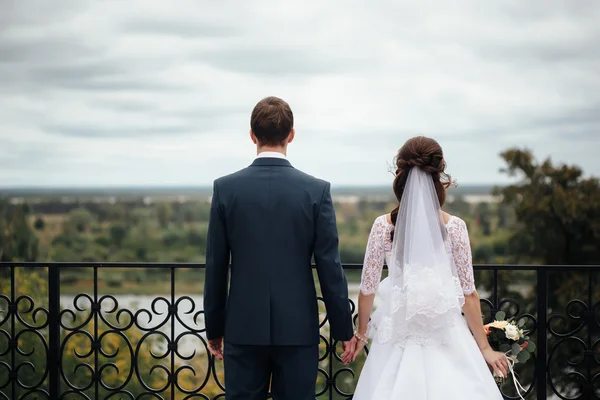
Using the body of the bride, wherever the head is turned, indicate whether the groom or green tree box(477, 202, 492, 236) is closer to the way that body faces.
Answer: the green tree

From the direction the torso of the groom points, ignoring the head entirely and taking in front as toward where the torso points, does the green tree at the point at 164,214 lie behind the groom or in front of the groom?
in front

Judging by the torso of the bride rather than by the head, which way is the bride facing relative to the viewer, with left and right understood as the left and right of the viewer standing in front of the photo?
facing away from the viewer

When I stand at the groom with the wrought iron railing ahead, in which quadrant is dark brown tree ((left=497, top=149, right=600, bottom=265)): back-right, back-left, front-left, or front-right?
front-right

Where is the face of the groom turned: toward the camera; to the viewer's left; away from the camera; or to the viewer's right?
away from the camera

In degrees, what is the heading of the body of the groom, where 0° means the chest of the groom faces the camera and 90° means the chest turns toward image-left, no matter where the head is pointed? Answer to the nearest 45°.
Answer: approximately 180°

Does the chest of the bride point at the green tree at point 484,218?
yes

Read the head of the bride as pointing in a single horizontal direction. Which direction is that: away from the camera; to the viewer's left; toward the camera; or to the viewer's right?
away from the camera
